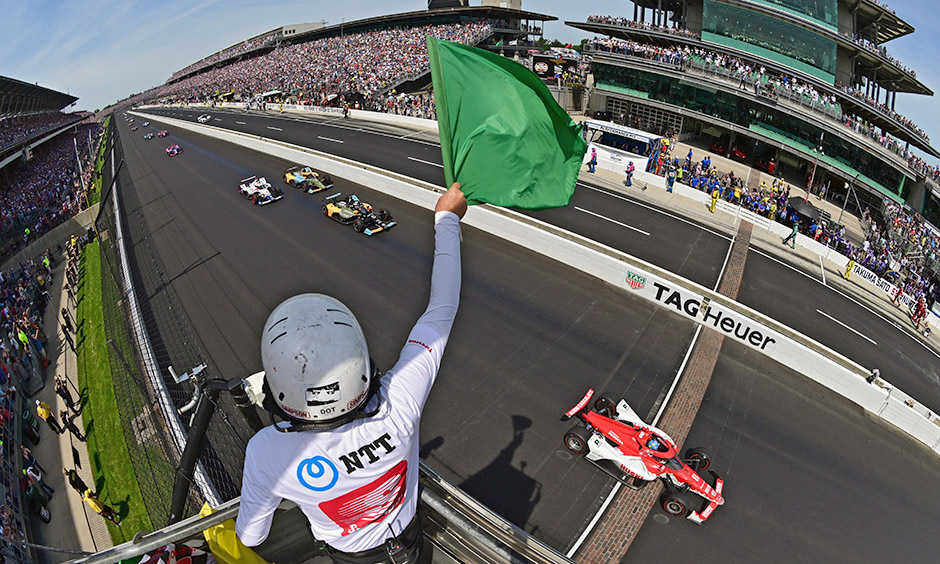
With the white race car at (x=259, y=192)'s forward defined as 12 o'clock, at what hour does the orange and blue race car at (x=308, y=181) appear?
The orange and blue race car is roughly at 10 o'clock from the white race car.

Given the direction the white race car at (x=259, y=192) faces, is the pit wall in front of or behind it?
in front

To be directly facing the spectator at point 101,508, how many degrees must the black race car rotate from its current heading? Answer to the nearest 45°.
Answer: approximately 90° to its right

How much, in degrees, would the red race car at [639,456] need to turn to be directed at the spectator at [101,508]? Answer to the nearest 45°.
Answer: approximately 135° to its right

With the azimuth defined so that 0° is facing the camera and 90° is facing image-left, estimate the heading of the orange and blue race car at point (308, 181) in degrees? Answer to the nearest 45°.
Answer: approximately 315°
